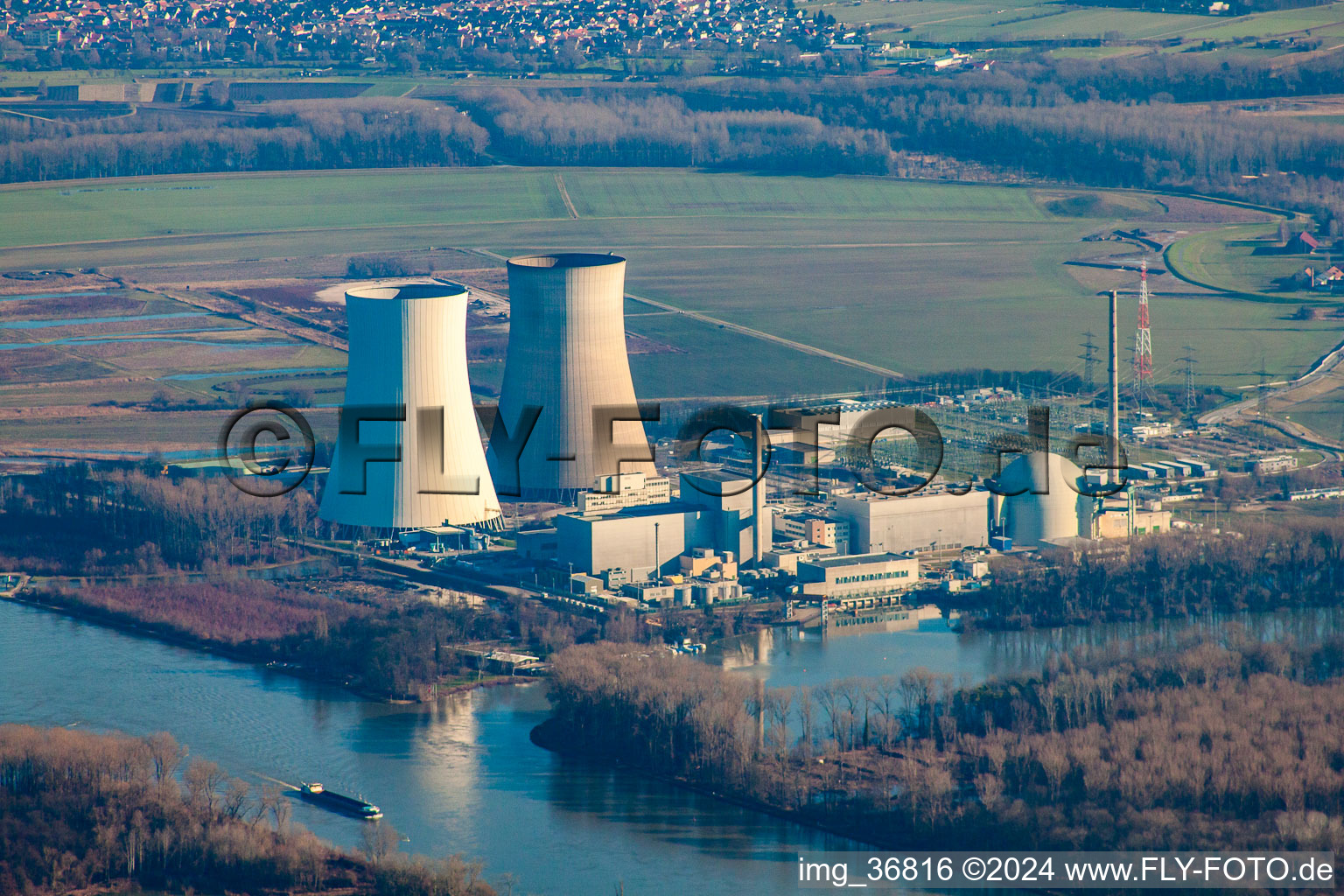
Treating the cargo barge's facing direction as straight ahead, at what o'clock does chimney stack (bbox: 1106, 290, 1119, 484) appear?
The chimney stack is roughly at 9 o'clock from the cargo barge.

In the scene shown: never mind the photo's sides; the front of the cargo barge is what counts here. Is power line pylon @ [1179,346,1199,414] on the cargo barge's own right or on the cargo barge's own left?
on the cargo barge's own left

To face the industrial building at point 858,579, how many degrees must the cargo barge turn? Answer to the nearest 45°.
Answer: approximately 90° to its left

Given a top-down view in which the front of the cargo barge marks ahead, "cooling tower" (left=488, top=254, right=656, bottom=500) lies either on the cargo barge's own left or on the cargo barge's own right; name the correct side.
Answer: on the cargo barge's own left

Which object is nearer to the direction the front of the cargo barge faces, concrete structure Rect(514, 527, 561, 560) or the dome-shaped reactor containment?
the dome-shaped reactor containment

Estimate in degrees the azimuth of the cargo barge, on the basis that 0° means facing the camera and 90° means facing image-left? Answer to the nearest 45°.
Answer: approximately 315°

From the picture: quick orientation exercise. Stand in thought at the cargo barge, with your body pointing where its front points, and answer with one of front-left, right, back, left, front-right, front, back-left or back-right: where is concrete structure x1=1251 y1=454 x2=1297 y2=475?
left

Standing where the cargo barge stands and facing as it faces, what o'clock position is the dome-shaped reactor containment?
The dome-shaped reactor containment is roughly at 9 o'clock from the cargo barge.

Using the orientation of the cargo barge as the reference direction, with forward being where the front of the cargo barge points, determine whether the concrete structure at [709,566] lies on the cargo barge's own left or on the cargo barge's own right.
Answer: on the cargo barge's own left

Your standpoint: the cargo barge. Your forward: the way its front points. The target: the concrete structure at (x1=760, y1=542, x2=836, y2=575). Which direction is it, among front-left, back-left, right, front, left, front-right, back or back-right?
left
